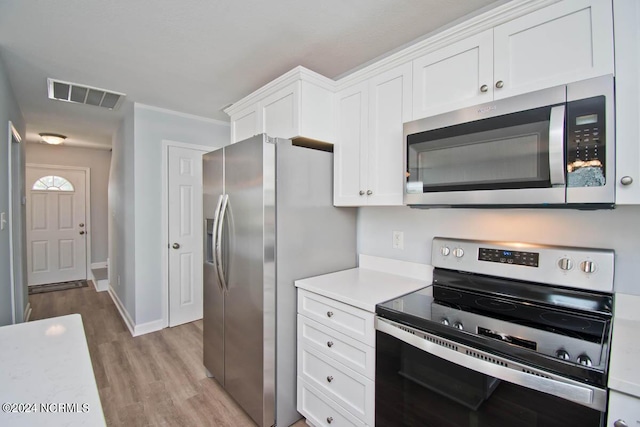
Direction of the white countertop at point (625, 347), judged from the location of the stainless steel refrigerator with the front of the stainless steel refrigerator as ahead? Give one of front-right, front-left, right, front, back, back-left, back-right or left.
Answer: left

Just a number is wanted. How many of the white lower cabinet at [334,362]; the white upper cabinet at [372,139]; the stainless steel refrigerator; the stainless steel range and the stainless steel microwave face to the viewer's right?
0

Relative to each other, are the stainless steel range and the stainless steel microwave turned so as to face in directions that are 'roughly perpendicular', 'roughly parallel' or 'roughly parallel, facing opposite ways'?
roughly parallel

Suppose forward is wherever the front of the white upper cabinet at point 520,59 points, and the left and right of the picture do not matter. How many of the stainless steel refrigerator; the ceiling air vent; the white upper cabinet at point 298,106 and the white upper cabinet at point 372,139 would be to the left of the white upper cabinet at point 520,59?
0

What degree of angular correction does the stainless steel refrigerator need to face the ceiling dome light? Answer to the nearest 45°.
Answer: approximately 90° to its right

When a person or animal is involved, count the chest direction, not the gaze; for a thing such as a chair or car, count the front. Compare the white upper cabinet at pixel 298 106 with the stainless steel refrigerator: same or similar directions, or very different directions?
same or similar directions

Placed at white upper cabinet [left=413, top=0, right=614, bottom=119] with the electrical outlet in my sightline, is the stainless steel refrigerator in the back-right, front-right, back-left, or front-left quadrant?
front-left

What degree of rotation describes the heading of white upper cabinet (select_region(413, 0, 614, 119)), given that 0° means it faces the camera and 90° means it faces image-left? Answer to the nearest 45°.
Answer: approximately 45°

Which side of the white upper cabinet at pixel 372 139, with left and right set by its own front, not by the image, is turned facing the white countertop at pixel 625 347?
left

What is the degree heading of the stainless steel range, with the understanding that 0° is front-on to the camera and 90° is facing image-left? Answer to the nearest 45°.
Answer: approximately 45°

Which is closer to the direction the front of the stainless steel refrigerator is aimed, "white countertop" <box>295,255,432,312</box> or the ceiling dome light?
the ceiling dome light

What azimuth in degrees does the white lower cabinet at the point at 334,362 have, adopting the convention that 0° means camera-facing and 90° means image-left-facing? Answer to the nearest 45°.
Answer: approximately 45°

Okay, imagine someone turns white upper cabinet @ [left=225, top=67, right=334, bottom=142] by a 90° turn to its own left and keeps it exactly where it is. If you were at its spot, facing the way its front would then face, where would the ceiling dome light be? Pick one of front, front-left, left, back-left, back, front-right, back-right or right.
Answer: back

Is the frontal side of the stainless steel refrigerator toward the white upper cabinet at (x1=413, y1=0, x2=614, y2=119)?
no

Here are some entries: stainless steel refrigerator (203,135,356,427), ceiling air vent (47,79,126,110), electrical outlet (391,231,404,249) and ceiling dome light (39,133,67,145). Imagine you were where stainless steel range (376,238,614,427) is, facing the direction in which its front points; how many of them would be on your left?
0

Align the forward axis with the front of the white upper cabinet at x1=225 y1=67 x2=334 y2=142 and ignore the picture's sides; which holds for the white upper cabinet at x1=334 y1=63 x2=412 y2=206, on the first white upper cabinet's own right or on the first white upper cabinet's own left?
on the first white upper cabinet's own left
